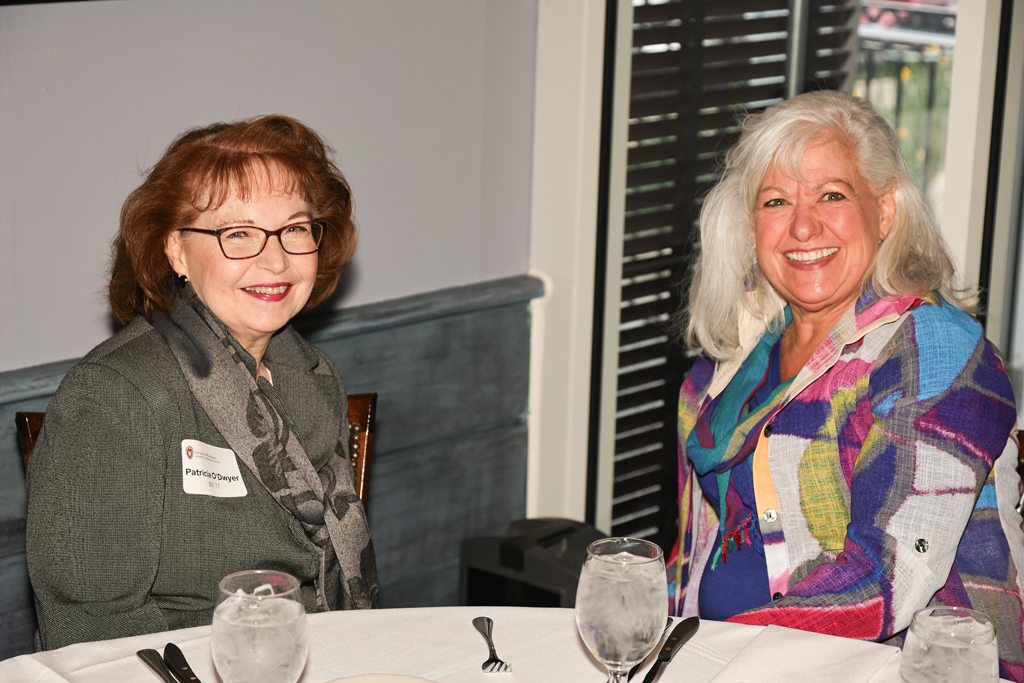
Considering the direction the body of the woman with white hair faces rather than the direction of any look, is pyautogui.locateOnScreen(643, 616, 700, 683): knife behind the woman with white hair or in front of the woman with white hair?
in front

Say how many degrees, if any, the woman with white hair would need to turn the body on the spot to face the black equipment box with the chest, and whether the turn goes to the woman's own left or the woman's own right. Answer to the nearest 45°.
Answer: approximately 90° to the woman's own right

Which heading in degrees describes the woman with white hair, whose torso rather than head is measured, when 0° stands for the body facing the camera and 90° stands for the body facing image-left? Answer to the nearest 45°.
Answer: approximately 45°

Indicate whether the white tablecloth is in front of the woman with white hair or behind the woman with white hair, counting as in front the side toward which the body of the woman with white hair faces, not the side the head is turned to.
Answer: in front
